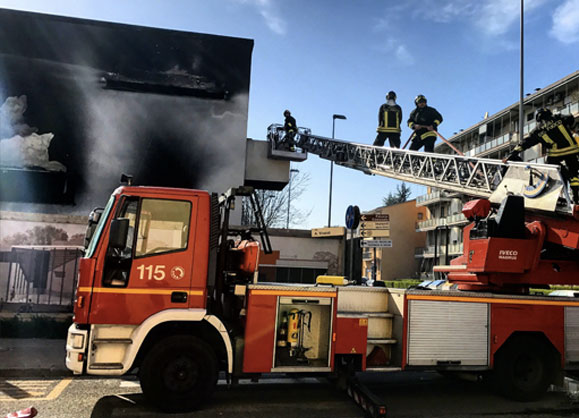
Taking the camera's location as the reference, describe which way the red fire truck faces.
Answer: facing to the left of the viewer

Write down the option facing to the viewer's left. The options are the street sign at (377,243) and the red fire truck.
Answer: the red fire truck

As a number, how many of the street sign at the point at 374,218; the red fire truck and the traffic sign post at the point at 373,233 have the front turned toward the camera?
2

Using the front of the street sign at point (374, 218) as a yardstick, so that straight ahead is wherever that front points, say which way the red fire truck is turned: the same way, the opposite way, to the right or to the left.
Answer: to the right

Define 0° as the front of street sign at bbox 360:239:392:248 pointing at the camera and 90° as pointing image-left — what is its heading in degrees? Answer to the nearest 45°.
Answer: approximately 0°

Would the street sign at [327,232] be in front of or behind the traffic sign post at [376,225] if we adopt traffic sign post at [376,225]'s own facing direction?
behind
